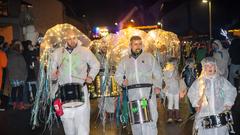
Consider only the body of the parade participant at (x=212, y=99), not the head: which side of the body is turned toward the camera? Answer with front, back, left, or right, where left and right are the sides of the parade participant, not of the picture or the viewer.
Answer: front

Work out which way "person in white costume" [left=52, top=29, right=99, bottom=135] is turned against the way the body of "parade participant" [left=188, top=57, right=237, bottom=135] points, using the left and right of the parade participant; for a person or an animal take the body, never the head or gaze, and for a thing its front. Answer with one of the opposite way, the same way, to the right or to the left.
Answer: the same way

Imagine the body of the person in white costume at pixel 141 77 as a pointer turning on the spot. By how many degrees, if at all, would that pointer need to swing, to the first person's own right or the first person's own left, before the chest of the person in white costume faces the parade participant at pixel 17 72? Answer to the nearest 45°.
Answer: approximately 135° to the first person's own right

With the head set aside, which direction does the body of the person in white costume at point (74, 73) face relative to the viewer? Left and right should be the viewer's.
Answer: facing the viewer

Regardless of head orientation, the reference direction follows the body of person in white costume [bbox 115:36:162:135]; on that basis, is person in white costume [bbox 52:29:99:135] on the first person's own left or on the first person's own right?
on the first person's own right

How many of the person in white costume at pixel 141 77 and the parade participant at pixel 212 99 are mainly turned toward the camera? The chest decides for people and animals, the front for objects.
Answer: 2

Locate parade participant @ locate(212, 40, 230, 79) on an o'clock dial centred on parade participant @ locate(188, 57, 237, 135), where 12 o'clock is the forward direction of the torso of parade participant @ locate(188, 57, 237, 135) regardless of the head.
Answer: parade participant @ locate(212, 40, 230, 79) is roughly at 6 o'clock from parade participant @ locate(188, 57, 237, 135).

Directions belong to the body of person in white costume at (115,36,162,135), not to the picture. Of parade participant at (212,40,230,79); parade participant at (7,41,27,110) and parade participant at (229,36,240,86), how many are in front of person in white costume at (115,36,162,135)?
0

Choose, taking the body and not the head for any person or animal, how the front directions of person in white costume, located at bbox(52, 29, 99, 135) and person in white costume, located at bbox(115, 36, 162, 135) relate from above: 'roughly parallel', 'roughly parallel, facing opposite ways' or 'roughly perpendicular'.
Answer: roughly parallel

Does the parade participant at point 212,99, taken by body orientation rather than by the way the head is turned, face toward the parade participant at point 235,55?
no

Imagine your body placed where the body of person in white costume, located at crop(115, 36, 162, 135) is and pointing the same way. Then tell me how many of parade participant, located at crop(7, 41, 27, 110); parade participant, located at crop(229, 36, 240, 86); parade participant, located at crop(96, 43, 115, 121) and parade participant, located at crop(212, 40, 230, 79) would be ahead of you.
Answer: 0

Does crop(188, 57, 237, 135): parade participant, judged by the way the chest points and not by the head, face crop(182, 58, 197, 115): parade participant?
no

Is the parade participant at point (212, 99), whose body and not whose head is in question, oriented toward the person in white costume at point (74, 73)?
no

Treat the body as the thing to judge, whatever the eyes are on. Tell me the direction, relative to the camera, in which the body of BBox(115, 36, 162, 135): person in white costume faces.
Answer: toward the camera
